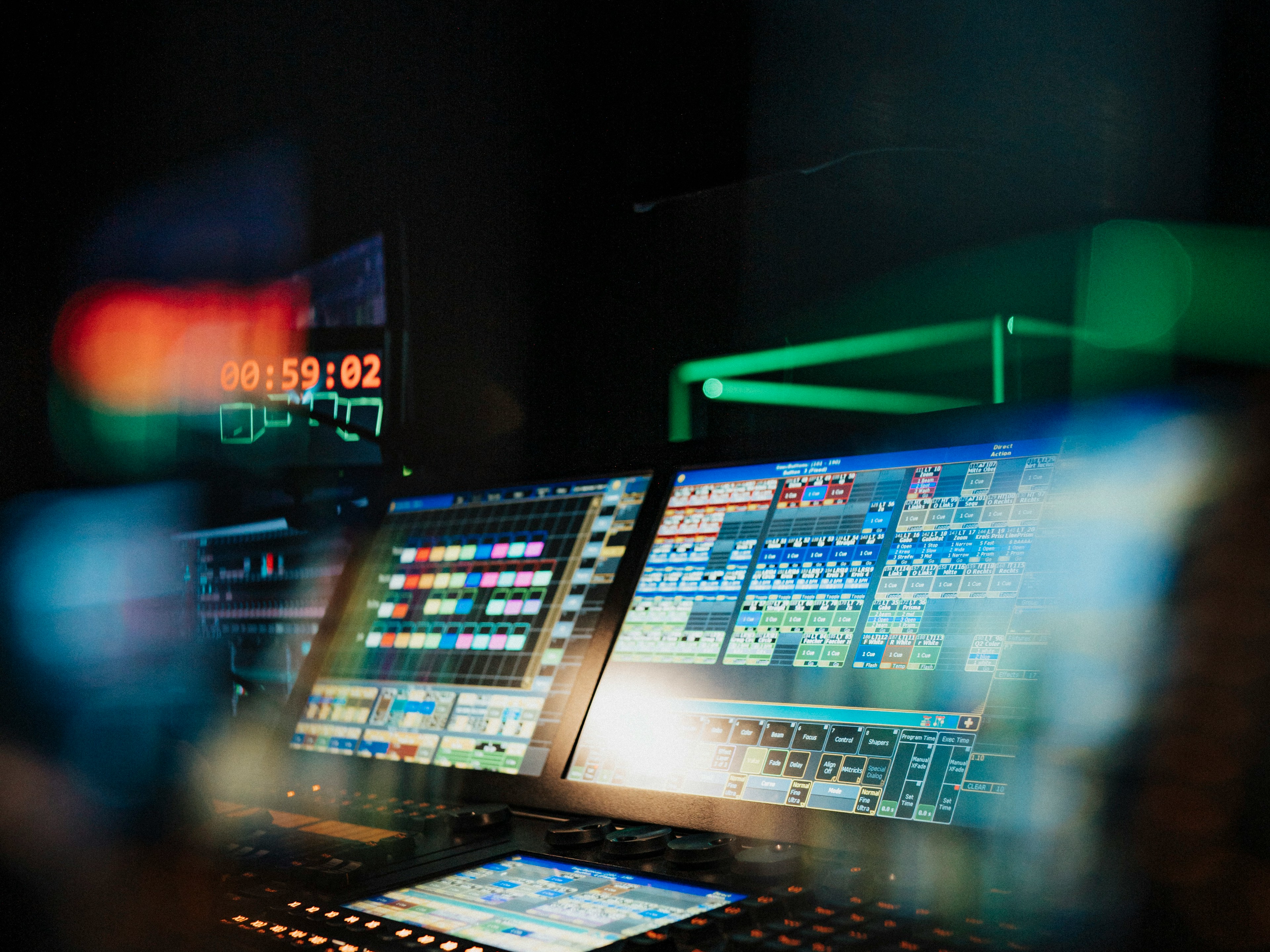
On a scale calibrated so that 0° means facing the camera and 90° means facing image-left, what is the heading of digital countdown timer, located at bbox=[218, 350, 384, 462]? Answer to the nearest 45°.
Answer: approximately 0°

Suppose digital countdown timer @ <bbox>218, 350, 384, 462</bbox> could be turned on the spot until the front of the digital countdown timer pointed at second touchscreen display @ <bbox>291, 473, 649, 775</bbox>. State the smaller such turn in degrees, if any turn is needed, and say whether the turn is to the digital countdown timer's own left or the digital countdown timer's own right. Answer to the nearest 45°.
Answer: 0° — it already faces it

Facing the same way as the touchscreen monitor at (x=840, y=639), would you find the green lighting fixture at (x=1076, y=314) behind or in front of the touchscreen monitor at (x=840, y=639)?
behind

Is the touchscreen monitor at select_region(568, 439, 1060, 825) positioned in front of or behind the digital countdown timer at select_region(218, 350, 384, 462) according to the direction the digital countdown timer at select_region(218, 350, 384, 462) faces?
in front

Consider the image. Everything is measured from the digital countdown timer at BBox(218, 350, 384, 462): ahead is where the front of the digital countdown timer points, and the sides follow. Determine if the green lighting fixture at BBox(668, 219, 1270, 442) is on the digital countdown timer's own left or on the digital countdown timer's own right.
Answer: on the digital countdown timer's own left

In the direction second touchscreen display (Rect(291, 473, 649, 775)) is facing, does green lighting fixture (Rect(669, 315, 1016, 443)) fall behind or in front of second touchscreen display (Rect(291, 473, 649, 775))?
behind

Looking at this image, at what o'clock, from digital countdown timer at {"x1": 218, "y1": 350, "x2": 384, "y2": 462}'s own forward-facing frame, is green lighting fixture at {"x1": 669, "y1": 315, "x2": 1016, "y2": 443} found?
The green lighting fixture is roughly at 10 o'clock from the digital countdown timer.

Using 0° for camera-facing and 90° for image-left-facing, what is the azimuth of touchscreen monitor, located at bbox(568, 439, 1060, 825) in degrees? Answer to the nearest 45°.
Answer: approximately 45°
